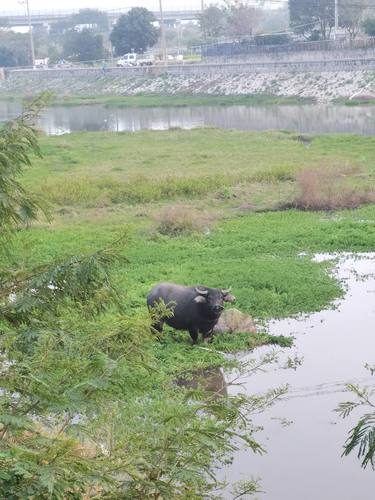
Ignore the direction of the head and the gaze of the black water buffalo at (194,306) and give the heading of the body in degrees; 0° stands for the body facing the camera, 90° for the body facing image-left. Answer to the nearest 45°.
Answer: approximately 315°

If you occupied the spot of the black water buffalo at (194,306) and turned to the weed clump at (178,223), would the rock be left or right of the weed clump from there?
right

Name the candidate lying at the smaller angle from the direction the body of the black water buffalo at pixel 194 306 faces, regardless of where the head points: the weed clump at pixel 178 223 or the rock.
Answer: the rock

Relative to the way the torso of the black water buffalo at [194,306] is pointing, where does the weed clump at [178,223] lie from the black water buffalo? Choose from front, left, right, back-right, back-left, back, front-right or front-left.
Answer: back-left
